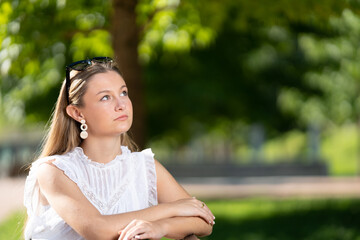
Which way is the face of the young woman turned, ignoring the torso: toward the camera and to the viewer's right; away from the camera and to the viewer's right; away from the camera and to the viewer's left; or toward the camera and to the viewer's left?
toward the camera and to the viewer's right

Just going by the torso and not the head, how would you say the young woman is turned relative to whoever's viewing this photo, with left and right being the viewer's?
facing the viewer and to the right of the viewer
